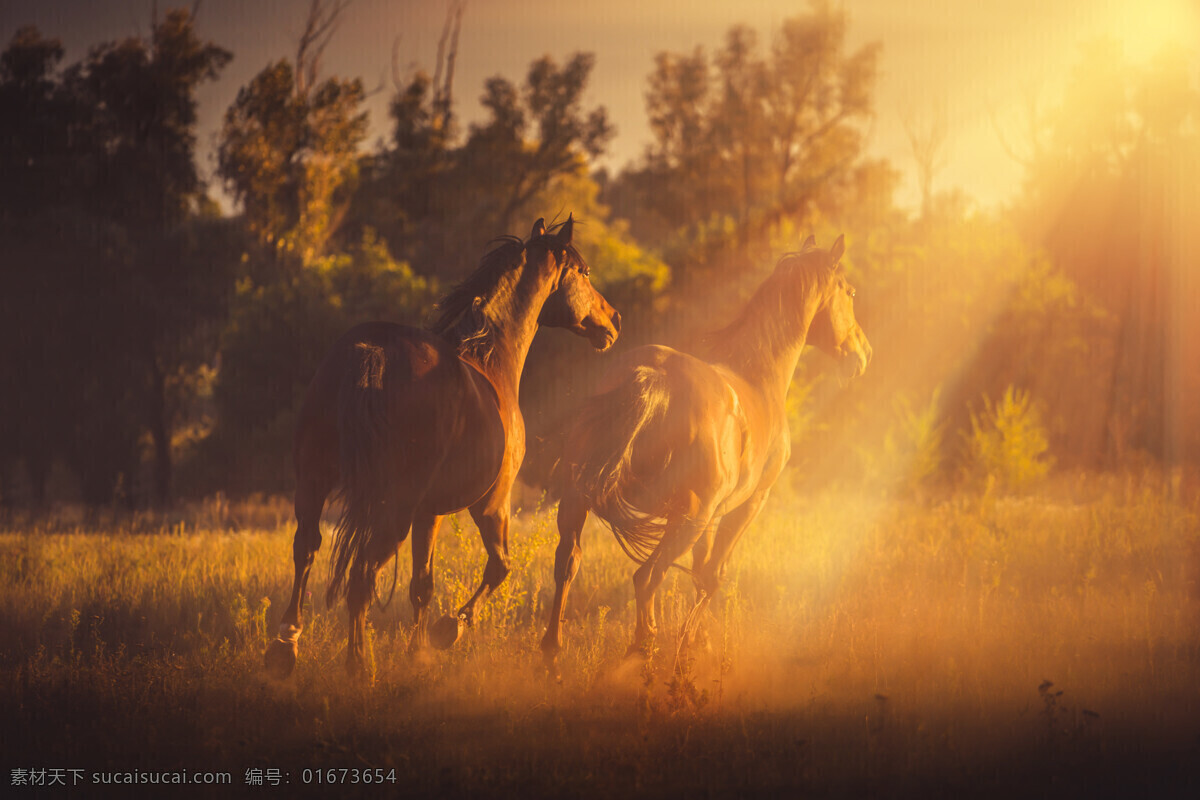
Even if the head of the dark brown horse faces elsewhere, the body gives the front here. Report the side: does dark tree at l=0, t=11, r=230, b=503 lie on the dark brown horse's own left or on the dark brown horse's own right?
on the dark brown horse's own left

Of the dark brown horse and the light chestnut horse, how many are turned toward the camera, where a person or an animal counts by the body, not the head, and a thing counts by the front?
0

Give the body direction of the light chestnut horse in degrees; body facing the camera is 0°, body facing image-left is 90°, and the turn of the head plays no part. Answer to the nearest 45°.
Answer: approximately 225°

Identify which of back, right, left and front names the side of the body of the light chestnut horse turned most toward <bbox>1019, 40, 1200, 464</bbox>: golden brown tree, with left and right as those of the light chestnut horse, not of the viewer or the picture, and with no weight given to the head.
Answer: front

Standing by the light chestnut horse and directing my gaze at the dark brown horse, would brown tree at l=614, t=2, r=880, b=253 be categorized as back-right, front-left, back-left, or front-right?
back-right

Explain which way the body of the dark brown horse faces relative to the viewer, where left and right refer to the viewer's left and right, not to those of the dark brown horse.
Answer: facing away from the viewer and to the right of the viewer

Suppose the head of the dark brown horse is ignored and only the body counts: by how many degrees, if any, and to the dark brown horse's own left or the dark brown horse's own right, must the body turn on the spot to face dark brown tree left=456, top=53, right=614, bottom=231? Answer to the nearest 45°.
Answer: approximately 45° to the dark brown horse's own left

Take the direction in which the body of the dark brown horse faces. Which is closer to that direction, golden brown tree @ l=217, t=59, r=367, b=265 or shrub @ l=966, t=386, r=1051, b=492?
the shrub

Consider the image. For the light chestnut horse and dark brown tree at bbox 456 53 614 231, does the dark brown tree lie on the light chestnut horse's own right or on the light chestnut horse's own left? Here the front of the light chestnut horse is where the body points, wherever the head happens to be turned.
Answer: on the light chestnut horse's own left

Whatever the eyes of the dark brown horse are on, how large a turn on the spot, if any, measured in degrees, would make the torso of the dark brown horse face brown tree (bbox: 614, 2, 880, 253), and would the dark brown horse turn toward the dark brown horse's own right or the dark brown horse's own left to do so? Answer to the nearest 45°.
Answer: approximately 45° to the dark brown horse's own left
